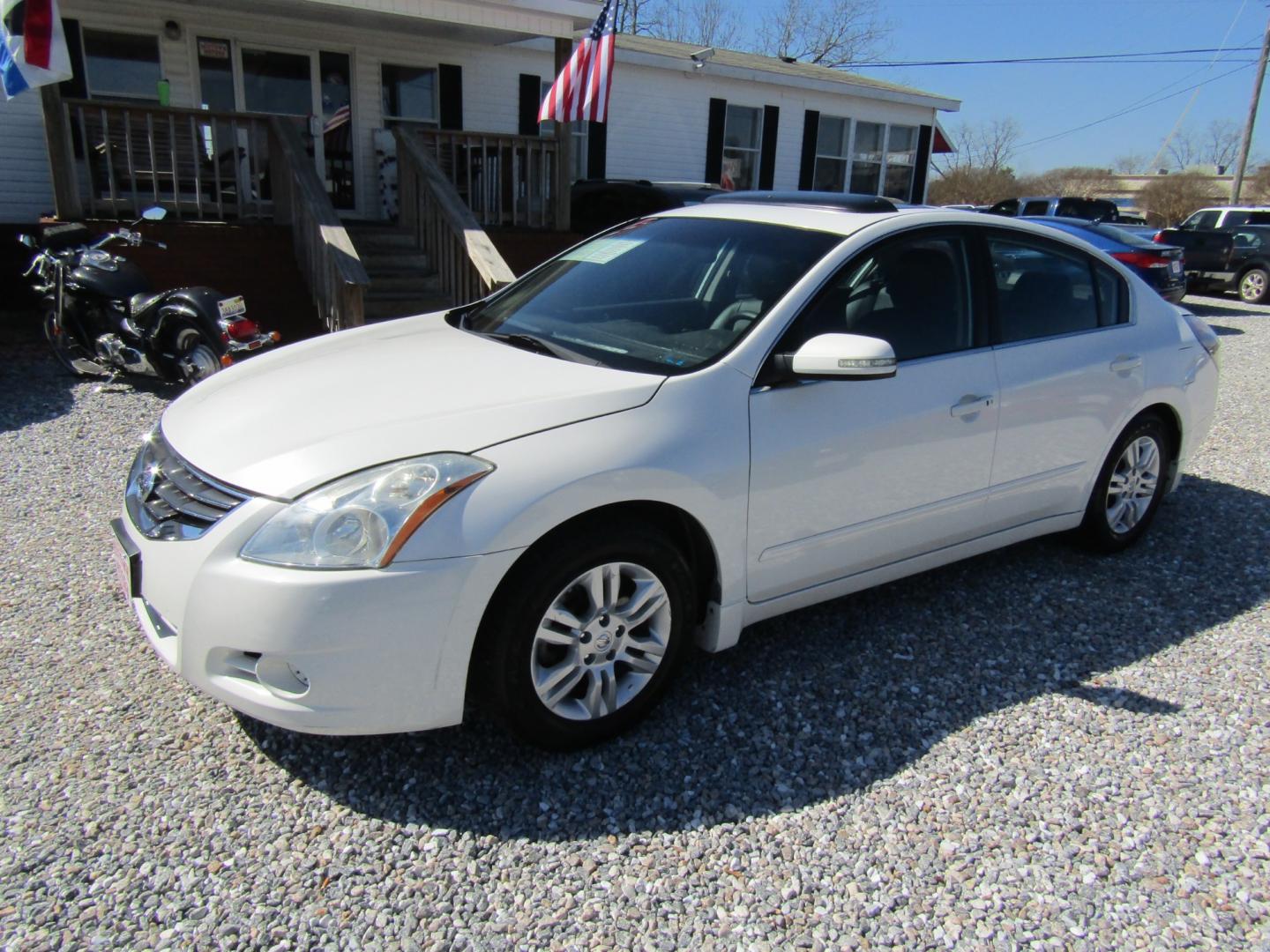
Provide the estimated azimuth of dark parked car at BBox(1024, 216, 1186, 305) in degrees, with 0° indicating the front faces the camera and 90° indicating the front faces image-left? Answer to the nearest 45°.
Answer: approximately 135°

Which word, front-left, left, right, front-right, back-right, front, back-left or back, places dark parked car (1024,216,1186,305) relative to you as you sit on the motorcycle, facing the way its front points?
back-right

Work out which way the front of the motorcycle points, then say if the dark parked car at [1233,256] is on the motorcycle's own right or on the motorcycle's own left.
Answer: on the motorcycle's own right

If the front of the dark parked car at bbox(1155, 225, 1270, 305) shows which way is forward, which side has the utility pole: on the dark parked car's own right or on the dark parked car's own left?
on the dark parked car's own left

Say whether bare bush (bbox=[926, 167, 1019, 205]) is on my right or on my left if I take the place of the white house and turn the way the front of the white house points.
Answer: on my left

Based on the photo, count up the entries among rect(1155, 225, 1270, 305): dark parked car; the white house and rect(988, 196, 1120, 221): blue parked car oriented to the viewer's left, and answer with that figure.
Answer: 1

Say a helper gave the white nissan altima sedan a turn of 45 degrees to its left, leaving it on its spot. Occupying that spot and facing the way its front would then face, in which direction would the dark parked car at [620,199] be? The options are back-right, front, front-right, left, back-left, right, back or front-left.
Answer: back

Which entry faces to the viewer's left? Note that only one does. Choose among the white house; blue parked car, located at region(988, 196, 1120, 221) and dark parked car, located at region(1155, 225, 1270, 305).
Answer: blue parked car, located at region(988, 196, 1120, 221)

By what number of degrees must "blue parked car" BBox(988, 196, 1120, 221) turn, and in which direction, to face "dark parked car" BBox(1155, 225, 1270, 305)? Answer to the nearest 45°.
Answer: approximately 180°

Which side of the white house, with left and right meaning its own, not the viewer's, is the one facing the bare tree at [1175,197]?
left

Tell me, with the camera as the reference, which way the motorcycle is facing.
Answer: facing away from the viewer and to the left of the viewer

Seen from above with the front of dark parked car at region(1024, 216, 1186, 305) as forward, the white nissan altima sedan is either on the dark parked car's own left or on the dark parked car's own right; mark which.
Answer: on the dark parked car's own left

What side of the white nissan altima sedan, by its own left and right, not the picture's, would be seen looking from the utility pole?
back
